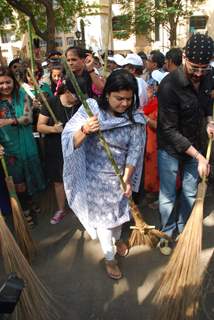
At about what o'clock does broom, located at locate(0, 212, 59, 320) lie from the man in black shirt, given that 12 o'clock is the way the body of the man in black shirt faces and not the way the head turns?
The broom is roughly at 3 o'clock from the man in black shirt.

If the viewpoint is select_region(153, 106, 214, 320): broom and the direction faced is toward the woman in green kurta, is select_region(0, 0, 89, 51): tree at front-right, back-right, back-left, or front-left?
front-right

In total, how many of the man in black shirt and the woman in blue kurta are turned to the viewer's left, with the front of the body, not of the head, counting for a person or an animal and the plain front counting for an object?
0

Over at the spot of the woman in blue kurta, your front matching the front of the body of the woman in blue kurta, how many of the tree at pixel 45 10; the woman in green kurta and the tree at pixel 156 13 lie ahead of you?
0

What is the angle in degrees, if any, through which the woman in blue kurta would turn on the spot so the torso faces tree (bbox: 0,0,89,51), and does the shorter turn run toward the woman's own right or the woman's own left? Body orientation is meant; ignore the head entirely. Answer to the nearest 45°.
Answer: approximately 180°

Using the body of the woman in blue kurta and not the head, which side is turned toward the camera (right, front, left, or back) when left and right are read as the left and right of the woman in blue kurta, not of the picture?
front

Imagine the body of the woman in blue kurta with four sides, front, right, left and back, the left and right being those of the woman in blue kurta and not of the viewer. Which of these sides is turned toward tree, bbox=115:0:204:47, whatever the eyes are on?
back

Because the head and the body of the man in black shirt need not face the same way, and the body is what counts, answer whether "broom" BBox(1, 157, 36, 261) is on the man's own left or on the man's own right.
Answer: on the man's own right

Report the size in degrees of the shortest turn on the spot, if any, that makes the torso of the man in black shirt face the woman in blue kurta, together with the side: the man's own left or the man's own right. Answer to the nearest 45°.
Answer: approximately 90° to the man's own right

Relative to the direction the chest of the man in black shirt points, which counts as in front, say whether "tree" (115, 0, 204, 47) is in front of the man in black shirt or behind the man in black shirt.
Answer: behind

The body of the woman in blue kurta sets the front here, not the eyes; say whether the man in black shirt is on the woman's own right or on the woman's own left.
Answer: on the woman's own left
